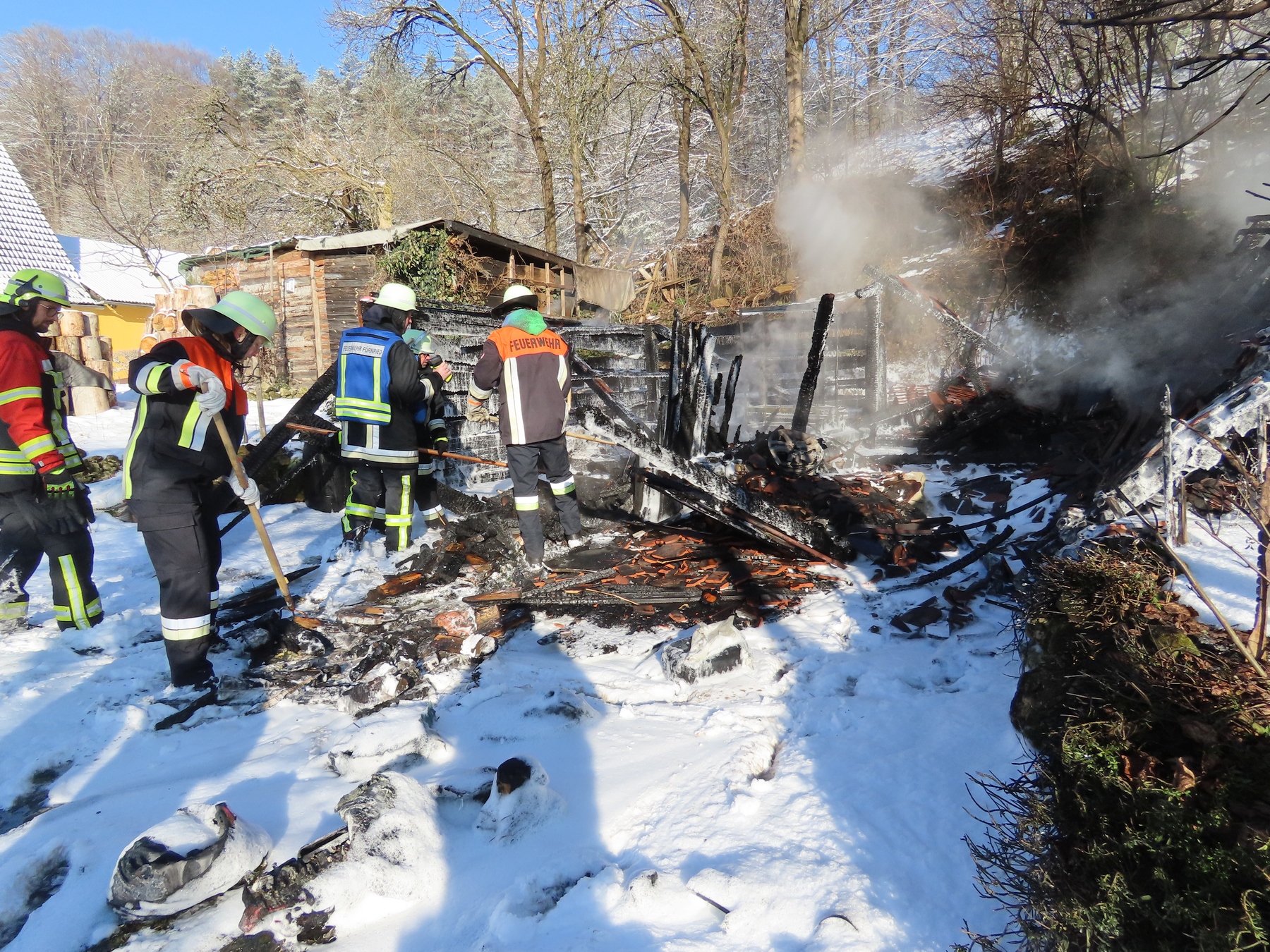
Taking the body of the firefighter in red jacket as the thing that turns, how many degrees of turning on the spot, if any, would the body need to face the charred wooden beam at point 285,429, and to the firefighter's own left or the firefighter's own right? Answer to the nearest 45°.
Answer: approximately 45° to the firefighter's own left

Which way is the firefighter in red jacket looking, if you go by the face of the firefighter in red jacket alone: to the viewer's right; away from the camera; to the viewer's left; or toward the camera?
to the viewer's right

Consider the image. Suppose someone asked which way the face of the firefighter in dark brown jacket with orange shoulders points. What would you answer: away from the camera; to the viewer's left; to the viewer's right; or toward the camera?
away from the camera

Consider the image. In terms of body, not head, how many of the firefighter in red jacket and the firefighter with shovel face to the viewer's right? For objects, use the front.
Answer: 2

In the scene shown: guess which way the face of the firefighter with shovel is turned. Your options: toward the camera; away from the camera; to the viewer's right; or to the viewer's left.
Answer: to the viewer's right

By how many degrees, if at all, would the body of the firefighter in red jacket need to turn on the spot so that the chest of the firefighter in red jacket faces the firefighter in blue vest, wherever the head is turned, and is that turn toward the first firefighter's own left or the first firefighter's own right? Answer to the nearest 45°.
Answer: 0° — they already face them

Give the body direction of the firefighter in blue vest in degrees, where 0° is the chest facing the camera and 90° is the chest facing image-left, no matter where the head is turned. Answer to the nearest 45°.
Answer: approximately 225°

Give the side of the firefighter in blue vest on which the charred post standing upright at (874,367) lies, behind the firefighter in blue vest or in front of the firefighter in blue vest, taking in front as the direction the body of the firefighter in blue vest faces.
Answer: in front

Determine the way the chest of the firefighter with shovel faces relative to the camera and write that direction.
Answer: to the viewer's right

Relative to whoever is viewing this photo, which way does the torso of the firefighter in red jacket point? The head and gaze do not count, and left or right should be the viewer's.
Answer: facing to the right of the viewer

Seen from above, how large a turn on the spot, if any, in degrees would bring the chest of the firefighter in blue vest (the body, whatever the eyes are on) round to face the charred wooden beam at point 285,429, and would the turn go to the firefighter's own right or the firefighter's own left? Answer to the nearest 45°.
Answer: approximately 90° to the firefighter's own left

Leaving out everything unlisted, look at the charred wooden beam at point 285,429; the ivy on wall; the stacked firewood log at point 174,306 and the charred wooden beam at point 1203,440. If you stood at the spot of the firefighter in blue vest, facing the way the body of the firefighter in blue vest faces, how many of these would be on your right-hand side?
1
